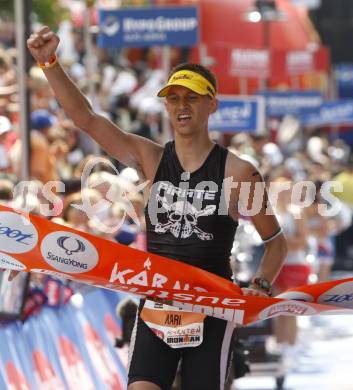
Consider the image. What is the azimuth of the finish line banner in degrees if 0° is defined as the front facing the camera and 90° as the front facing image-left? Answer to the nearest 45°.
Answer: approximately 0°

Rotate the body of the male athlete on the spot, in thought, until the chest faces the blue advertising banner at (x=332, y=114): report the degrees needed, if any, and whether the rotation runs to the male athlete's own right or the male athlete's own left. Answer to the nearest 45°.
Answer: approximately 180°

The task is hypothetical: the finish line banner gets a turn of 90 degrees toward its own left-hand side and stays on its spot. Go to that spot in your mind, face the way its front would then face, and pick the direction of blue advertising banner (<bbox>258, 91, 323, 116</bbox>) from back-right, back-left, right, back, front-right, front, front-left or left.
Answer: left

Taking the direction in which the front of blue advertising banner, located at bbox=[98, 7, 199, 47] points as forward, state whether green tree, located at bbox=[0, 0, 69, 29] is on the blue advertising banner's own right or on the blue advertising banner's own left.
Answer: on the blue advertising banner's own right

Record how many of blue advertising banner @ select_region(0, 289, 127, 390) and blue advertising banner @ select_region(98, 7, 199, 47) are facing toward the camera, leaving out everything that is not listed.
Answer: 1

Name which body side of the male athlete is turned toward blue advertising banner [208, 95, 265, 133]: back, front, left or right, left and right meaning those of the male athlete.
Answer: back
